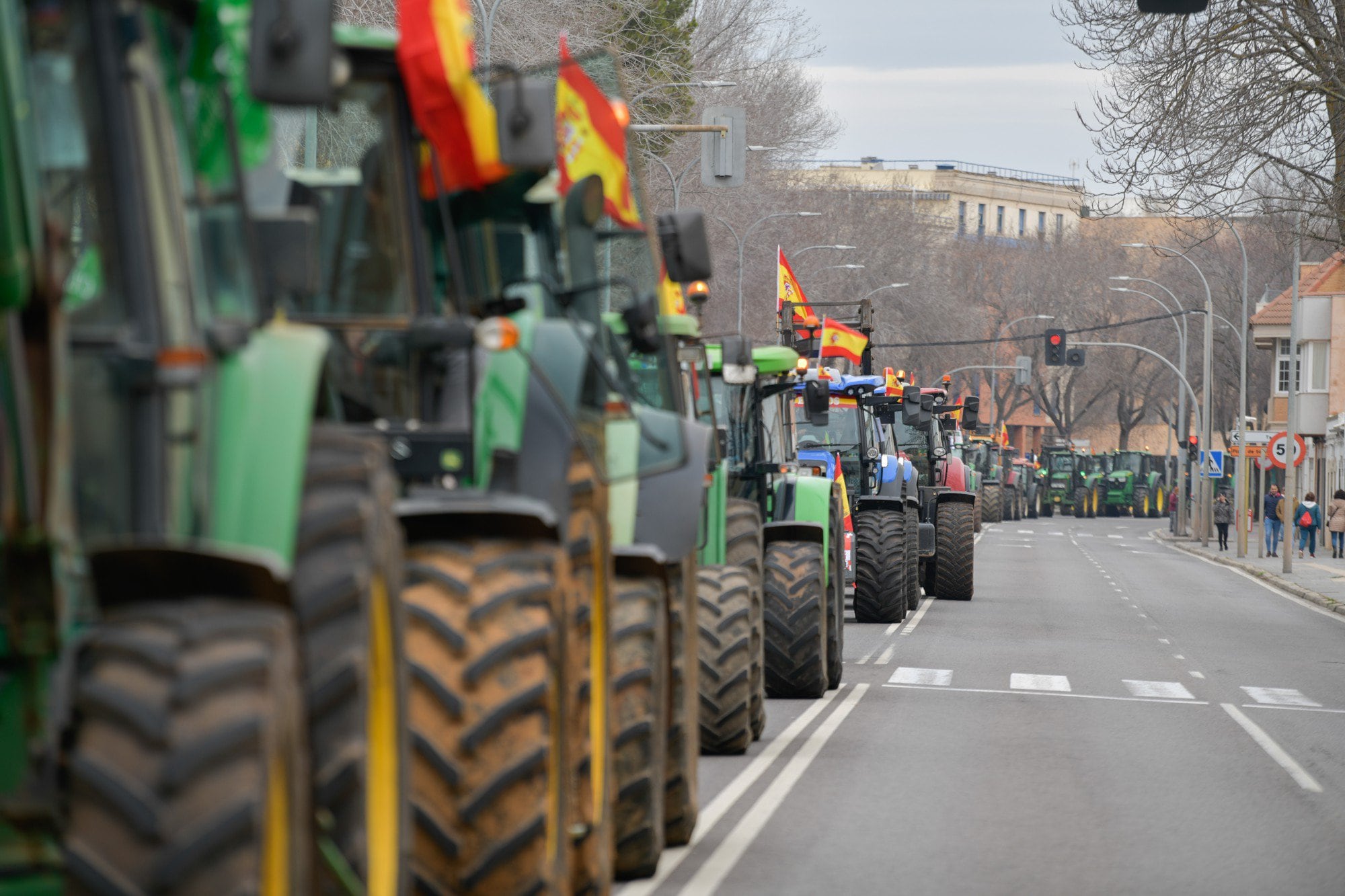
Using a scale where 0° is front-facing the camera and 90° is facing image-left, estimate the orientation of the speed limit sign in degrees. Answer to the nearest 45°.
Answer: approximately 0°

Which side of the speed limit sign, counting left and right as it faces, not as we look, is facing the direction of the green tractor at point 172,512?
front
